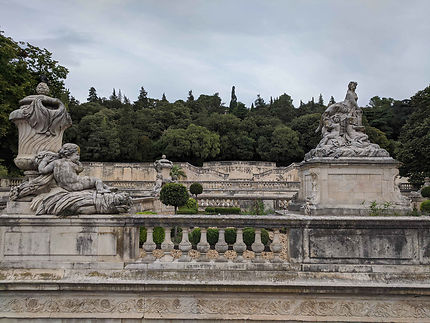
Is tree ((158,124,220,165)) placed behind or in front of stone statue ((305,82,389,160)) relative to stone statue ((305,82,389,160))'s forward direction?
behind

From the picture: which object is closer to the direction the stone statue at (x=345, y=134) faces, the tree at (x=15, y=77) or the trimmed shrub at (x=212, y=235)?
the trimmed shrub

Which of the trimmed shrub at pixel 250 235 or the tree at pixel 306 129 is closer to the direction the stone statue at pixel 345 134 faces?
the trimmed shrub

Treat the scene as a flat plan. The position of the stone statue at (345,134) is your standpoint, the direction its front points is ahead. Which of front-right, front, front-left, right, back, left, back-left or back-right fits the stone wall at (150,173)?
back-right

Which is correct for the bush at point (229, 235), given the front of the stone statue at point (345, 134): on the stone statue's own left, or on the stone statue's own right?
on the stone statue's own right

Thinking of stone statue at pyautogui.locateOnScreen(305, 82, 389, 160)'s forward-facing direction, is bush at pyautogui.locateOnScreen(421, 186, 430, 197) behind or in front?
behind

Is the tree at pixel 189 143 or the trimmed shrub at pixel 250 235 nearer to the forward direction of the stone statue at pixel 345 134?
the trimmed shrub

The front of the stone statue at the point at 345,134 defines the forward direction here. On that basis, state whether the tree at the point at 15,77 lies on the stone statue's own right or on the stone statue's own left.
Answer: on the stone statue's own right

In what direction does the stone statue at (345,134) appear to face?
toward the camera

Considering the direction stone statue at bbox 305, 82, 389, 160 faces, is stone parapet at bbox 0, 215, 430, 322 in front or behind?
in front

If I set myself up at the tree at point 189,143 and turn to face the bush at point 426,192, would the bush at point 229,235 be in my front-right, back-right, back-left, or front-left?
front-right

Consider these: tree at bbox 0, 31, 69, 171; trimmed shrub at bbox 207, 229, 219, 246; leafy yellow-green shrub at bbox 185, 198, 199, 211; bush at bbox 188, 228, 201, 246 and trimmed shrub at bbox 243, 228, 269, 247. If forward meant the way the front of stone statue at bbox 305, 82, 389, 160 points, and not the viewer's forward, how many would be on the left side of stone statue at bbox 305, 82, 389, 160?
0

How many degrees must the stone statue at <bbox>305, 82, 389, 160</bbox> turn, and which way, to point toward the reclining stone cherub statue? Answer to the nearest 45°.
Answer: approximately 45° to its right

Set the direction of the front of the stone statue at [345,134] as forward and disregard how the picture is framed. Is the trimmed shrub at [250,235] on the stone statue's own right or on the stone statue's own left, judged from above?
on the stone statue's own right

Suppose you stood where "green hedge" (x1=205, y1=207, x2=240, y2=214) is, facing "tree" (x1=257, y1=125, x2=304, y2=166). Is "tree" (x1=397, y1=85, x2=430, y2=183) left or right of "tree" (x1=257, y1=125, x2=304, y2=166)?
right

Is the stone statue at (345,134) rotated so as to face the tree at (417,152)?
no

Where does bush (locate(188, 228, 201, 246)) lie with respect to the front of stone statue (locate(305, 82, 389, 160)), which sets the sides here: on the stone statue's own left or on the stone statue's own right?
on the stone statue's own right

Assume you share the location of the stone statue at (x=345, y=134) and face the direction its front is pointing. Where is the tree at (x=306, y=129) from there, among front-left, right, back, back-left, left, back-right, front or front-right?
back
